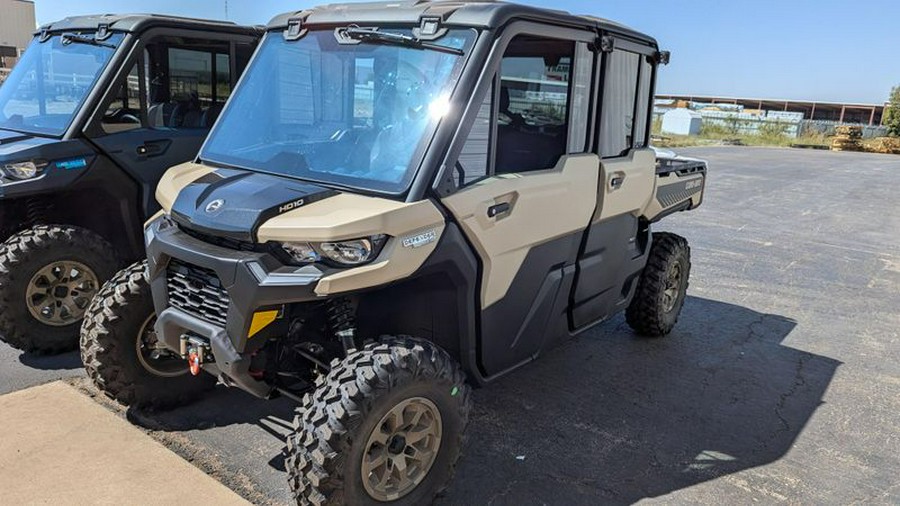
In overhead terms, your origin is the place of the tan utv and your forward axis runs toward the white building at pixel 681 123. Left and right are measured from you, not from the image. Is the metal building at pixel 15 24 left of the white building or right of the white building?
left

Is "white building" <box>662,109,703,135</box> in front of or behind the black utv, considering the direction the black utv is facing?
behind

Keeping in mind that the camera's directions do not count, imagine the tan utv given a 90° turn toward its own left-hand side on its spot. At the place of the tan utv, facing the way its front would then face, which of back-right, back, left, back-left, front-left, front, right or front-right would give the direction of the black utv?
back

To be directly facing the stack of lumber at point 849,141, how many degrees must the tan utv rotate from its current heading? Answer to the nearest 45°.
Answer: approximately 180°

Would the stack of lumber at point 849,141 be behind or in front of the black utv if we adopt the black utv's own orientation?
behind

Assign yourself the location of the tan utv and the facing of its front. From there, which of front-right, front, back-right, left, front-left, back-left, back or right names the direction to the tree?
back

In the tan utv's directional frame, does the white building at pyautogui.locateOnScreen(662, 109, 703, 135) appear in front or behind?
behind

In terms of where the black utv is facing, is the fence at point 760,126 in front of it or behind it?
behind

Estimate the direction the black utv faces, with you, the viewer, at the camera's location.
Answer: facing the viewer and to the left of the viewer

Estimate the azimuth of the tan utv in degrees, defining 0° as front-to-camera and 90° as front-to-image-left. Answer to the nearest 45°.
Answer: approximately 45°

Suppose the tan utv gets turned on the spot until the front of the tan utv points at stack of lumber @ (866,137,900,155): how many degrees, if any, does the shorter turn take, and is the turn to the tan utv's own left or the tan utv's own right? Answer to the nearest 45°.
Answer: approximately 180°

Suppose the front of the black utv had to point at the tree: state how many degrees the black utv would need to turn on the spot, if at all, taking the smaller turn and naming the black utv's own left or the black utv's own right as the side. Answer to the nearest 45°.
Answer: approximately 180°

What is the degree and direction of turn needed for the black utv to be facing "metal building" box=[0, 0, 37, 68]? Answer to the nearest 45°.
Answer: approximately 135° to its right
